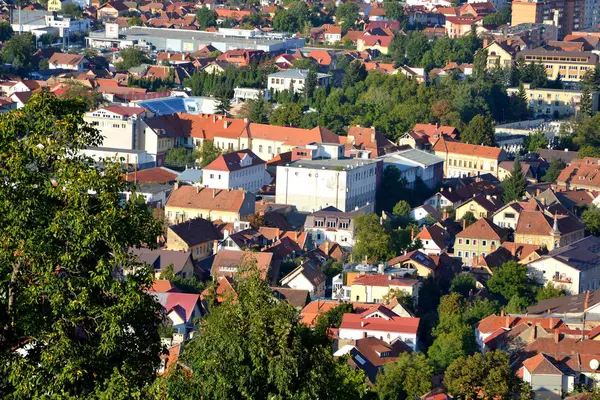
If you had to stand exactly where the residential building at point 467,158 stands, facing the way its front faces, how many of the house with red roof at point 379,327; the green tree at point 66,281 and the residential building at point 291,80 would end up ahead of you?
2

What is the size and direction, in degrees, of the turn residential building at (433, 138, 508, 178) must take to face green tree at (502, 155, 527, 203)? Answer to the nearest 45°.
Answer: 0° — it already faces it

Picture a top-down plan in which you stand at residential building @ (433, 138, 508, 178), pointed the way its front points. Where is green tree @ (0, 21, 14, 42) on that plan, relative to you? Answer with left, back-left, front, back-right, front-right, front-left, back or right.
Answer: back-right

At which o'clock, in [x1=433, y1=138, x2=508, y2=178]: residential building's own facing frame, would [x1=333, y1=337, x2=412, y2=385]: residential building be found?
[x1=333, y1=337, x2=412, y2=385]: residential building is roughly at 12 o'clock from [x1=433, y1=138, x2=508, y2=178]: residential building.

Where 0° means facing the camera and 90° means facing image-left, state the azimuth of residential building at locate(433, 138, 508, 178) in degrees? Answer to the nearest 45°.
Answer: approximately 0°

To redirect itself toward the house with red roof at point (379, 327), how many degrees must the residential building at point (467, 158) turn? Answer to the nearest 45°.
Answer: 0° — it already faces it

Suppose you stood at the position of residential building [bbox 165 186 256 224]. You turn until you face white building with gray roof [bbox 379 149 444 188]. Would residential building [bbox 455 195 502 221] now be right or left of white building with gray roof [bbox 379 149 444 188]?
right

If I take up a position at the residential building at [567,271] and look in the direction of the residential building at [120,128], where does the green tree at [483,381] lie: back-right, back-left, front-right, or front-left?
back-left

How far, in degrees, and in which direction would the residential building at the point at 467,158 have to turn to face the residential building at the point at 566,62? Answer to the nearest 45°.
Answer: approximately 180°

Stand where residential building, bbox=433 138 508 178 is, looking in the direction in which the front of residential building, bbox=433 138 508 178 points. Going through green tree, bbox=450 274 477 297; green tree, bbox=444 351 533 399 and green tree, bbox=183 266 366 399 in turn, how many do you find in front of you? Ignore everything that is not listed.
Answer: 3
